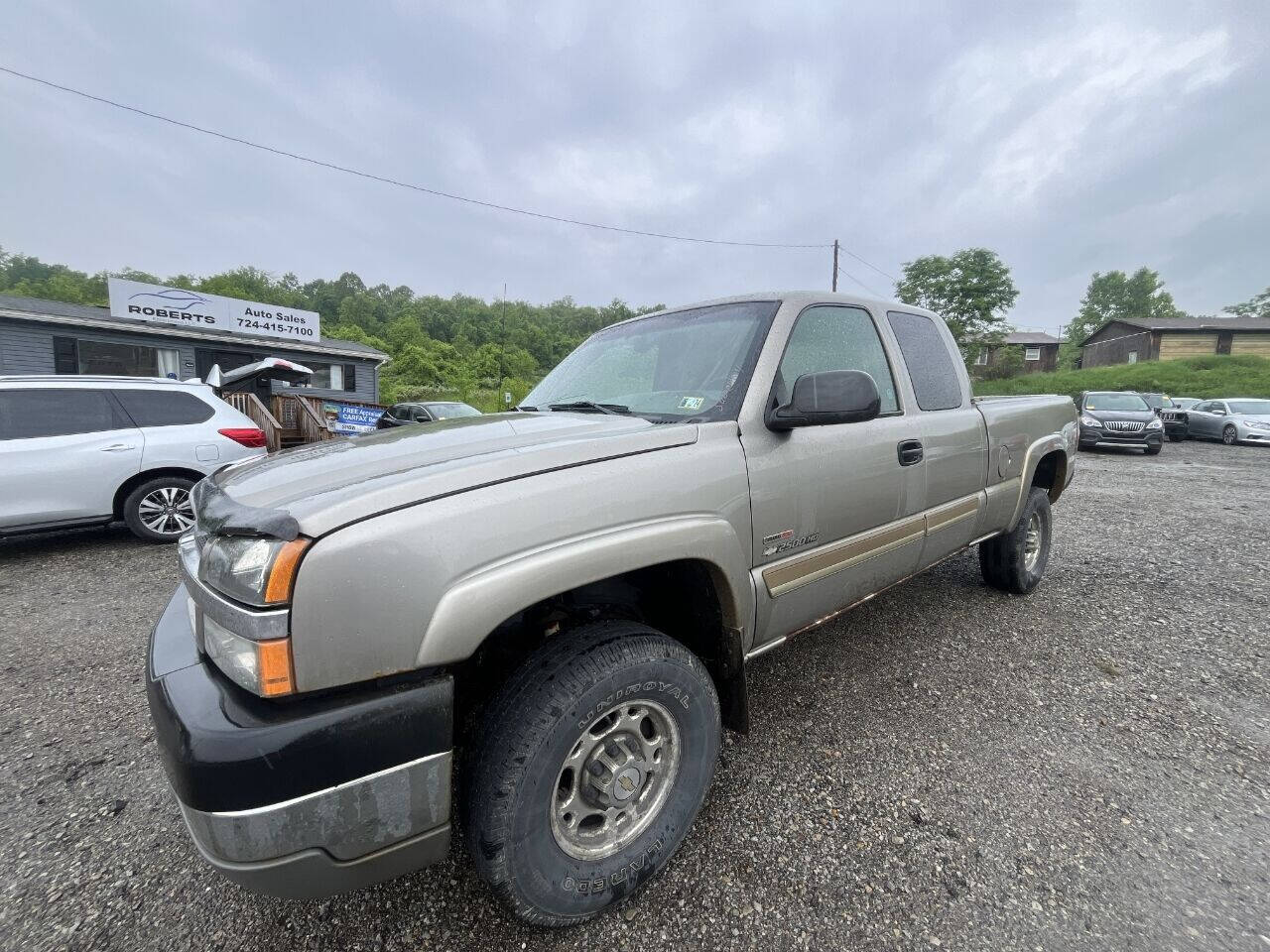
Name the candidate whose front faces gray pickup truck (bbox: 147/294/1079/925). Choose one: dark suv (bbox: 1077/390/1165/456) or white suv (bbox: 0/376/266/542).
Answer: the dark suv

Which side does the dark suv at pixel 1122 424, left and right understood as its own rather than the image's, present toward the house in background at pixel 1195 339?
back

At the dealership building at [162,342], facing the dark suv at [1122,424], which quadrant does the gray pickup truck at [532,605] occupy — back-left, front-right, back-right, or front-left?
front-right

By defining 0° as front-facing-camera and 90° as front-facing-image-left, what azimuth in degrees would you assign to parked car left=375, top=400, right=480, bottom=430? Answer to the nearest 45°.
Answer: approximately 315°

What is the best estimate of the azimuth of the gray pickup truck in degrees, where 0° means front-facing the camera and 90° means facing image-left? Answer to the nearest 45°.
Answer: approximately 45°

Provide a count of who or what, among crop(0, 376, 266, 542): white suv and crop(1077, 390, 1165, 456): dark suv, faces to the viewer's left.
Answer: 1

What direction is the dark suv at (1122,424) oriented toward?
toward the camera

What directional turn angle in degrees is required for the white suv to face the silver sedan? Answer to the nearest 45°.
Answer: approximately 180°

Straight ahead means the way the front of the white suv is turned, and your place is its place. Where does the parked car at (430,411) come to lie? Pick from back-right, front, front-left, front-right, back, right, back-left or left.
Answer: back-right

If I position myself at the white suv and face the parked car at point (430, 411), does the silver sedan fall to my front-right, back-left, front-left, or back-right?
front-right

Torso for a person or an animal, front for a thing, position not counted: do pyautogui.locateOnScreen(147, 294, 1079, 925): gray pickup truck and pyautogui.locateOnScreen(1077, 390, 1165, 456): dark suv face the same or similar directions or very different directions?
same or similar directions

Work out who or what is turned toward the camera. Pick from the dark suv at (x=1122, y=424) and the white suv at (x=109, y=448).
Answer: the dark suv

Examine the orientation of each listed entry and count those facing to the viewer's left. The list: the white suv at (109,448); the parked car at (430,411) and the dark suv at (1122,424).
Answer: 1

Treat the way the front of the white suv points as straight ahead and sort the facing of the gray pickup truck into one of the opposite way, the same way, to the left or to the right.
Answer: the same way

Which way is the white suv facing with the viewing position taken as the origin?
facing to the left of the viewer

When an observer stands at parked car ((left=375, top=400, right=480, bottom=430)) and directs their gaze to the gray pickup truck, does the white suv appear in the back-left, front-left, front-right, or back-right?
front-right

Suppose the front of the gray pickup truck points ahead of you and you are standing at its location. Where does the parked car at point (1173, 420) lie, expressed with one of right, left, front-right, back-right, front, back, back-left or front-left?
back
